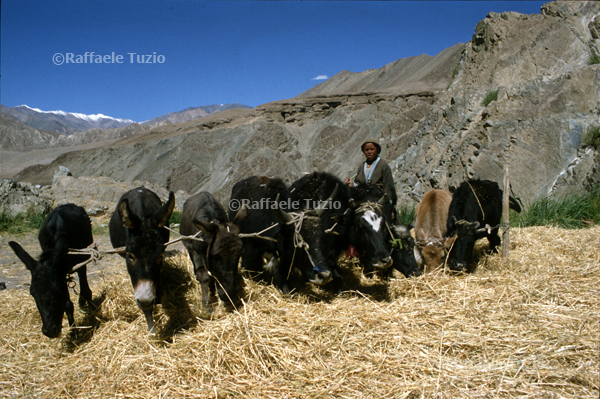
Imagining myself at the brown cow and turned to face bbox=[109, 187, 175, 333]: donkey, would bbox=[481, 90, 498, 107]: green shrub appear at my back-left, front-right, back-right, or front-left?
back-right

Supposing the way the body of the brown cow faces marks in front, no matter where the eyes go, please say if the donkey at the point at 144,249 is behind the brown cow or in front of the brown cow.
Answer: in front

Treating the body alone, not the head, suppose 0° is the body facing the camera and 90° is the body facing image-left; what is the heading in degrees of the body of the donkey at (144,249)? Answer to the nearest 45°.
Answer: approximately 0°

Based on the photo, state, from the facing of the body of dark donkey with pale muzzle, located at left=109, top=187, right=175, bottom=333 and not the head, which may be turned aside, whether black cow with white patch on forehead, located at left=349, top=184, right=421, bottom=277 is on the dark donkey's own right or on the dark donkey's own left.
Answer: on the dark donkey's own left

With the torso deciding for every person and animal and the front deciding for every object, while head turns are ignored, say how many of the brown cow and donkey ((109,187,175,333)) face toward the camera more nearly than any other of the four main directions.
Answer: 2

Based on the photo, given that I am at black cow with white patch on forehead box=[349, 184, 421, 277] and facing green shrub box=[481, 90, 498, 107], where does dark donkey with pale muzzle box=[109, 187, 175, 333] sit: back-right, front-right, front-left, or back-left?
back-left

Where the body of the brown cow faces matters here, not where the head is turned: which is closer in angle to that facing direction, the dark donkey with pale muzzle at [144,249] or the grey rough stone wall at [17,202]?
the dark donkey with pale muzzle
